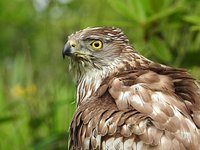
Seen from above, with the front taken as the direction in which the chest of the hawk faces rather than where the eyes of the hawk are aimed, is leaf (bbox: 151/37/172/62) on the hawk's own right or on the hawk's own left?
on the hawk's own right

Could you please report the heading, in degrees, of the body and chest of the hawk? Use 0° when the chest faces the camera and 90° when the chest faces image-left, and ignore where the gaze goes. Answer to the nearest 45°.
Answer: approximately 90°
